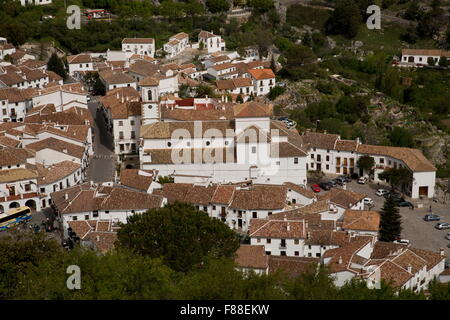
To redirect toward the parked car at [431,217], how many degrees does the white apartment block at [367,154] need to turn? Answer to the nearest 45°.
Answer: approximately 90° to its left

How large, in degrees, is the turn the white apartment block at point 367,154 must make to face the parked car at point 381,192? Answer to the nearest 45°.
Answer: approximately 45° to its left

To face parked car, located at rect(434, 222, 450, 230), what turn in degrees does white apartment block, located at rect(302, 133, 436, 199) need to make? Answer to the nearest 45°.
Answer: approximately 90° to its left

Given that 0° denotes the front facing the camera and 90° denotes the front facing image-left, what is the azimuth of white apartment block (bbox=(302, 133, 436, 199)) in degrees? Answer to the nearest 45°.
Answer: approximately 45°

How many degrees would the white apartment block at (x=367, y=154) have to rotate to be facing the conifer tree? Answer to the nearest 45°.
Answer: approximately 45° to its left
